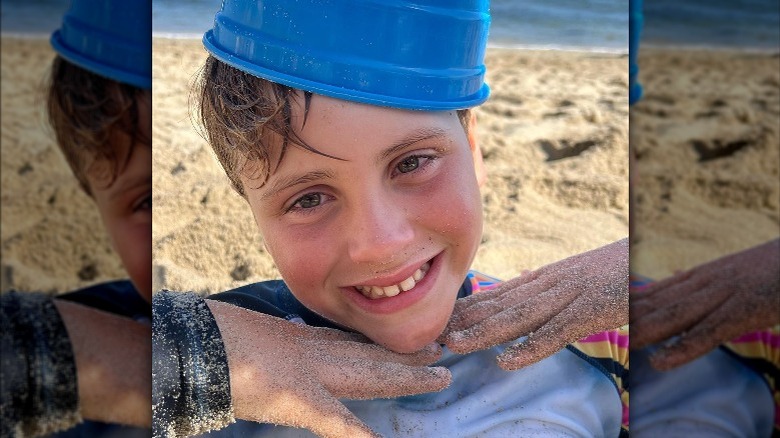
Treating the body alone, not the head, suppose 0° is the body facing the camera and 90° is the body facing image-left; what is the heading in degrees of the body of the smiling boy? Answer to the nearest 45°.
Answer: approximately 0°
